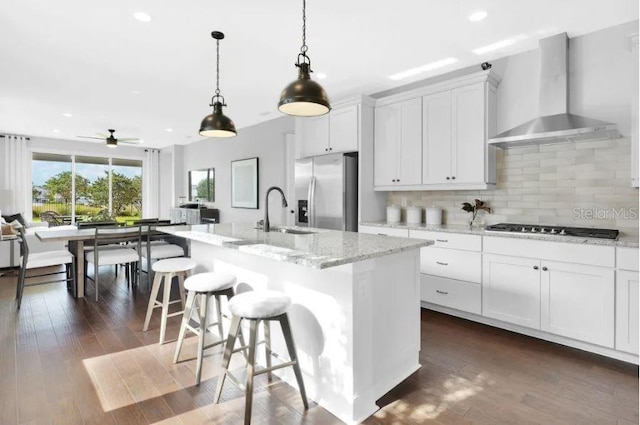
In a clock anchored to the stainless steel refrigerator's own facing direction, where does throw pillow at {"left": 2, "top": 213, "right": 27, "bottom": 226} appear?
The throw pillow is roughly at 2 o'clock from the stainless steel refrigerator.

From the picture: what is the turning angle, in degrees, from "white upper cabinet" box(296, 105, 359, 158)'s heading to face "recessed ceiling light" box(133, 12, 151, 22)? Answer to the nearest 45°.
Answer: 0° — it already faces it

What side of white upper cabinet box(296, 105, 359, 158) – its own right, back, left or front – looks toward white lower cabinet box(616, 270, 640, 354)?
left

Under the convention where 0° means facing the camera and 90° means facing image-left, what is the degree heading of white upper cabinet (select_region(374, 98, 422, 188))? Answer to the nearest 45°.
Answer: approximately 45°

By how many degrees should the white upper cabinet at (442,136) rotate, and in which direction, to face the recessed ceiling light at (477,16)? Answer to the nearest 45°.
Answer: approximately 45° to its left

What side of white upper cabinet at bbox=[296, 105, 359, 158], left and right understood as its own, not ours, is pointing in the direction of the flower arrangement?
left

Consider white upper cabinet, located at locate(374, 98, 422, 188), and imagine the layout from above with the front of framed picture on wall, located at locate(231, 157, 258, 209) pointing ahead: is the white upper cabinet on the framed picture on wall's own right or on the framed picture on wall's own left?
on the framed picture on wall's own left

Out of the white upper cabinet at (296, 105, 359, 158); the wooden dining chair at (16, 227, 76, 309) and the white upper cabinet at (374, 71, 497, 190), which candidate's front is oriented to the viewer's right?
the wooden dining chair
